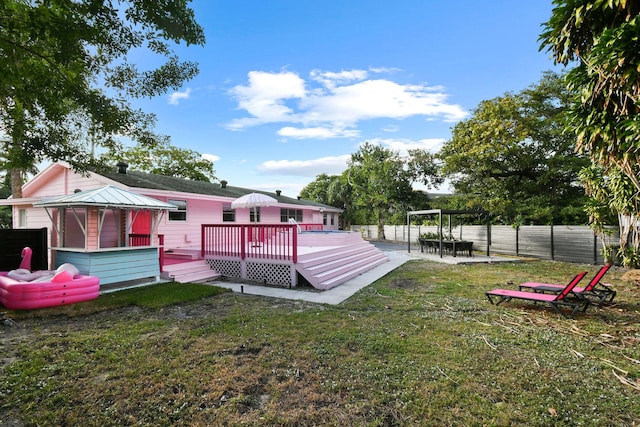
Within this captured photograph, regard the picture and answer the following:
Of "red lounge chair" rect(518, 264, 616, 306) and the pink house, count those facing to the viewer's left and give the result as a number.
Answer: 1

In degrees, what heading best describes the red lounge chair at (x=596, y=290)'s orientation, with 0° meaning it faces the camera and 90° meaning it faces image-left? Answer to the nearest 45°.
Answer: approximately 90°

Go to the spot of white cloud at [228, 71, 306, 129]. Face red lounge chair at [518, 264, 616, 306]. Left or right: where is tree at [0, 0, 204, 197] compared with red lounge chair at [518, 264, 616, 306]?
right

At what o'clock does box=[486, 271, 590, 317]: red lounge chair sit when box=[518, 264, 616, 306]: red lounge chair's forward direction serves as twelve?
box=[486, 271, 590, 317]: red lounge chair is roughly at 10 o'clock from box=[518, 264, 616, 306]: red lounge chair.

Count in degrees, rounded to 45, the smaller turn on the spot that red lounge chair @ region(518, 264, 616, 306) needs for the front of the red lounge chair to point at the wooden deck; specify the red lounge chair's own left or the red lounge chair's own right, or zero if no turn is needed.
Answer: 0° — it already faces it

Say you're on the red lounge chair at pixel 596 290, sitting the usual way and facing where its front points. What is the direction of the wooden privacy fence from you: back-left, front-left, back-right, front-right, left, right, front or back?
right

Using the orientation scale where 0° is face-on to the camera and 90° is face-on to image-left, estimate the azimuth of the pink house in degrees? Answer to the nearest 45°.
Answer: approximately 315°
